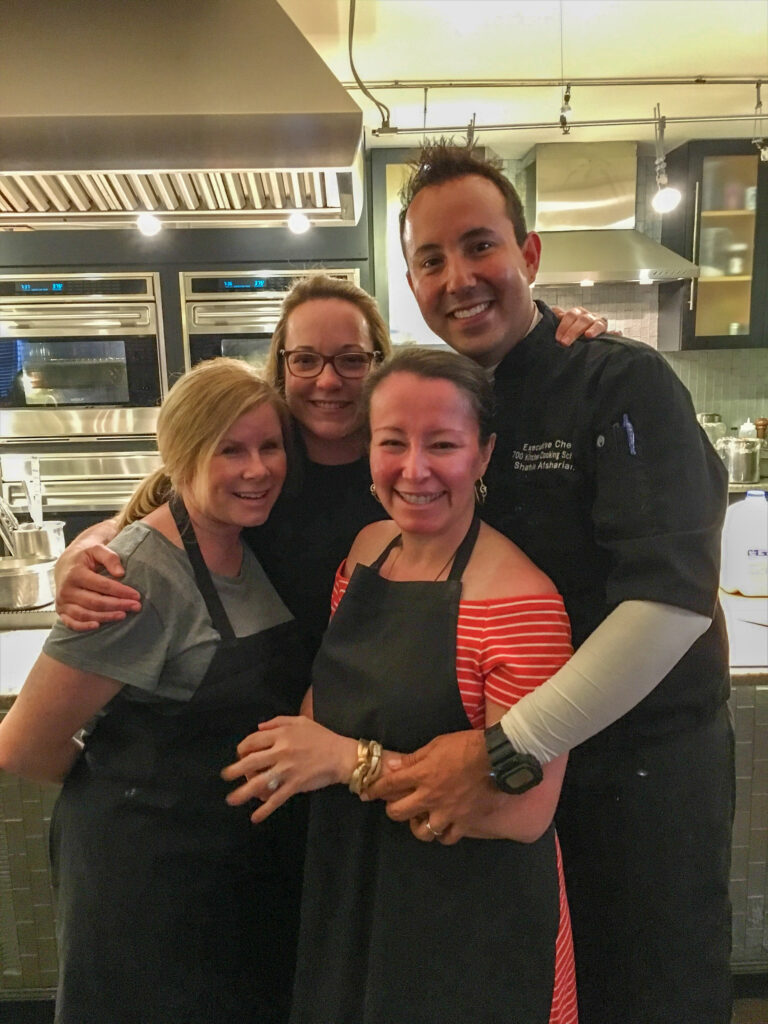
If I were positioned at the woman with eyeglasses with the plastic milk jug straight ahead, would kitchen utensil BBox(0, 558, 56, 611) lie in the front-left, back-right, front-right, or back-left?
back-left

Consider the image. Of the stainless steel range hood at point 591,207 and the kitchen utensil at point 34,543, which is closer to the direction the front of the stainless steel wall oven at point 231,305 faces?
the kitchen utensil

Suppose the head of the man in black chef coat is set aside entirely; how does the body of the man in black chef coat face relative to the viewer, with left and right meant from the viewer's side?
facing the viewer and to the left of the viewer

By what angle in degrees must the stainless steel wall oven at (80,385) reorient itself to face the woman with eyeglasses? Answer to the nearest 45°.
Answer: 0° — it already faces them

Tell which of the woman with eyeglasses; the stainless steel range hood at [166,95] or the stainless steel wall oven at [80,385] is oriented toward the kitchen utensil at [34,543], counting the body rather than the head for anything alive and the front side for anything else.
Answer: the stainless steel wall oven

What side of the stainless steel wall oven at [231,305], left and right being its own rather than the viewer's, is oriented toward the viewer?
front

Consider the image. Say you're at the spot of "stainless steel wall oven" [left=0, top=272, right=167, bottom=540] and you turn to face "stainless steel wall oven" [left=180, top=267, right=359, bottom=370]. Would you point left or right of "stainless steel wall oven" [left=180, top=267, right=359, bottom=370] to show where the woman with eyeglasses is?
right

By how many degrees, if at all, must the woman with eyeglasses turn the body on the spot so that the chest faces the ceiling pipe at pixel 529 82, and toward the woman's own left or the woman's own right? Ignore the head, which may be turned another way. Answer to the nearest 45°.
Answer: approximately 135° to the woman's own left
